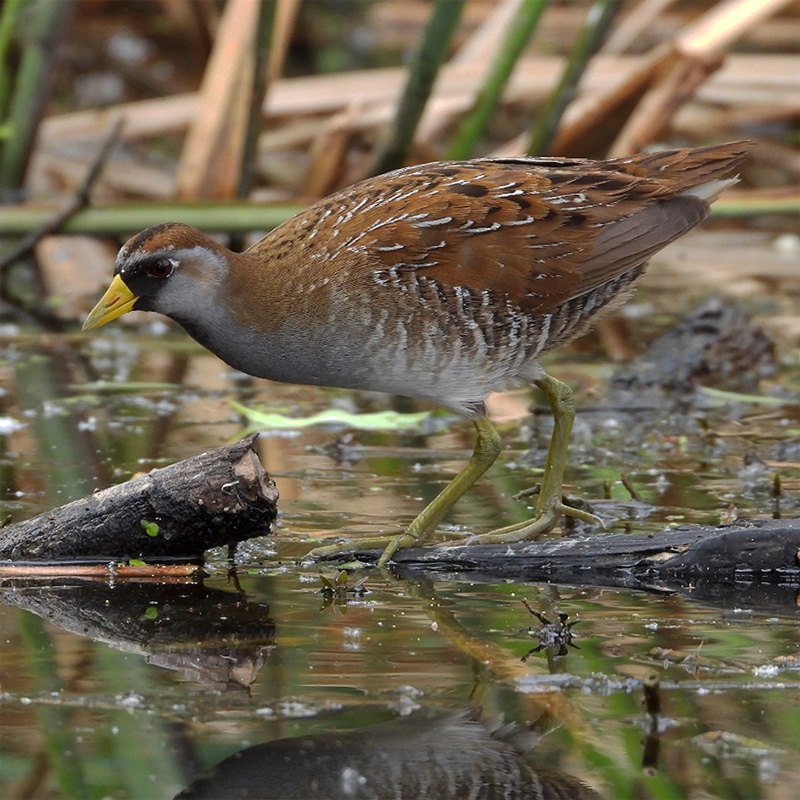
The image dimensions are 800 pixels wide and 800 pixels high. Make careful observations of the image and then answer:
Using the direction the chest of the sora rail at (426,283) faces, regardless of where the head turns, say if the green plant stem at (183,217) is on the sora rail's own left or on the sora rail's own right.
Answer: on the sora rail's own right

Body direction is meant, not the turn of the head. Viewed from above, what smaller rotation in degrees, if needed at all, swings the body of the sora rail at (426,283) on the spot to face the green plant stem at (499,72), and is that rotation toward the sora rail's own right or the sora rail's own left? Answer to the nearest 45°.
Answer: approximately 90° to the sora rail's own right

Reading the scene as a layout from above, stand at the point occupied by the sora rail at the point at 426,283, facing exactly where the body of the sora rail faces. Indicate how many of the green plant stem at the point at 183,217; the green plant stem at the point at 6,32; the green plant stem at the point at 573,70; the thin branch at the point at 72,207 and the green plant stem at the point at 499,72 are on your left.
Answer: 0

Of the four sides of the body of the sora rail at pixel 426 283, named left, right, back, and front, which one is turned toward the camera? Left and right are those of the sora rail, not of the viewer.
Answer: left

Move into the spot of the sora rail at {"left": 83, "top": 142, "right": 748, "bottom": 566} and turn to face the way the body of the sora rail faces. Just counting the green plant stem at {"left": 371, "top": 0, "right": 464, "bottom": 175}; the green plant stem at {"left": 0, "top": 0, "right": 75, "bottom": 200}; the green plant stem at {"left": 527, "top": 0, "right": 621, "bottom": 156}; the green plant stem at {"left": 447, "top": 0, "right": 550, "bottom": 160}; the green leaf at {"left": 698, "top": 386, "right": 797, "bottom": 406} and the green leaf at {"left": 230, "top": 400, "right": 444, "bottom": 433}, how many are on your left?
0

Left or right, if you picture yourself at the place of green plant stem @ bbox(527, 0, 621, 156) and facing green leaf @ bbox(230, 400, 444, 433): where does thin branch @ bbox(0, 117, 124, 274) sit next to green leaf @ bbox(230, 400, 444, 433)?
right

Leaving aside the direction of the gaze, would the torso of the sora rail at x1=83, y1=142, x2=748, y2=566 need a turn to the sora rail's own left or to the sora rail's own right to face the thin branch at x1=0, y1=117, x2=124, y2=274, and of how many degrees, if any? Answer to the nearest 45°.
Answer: approximately 45° to the sora rail's own right

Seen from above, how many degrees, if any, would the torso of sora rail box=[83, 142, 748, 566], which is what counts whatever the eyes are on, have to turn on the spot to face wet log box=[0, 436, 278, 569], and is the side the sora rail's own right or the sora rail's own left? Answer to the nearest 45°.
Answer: approximately 45° to the sora rail's own left

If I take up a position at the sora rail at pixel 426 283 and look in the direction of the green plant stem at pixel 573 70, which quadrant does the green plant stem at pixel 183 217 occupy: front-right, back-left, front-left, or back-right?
front-left

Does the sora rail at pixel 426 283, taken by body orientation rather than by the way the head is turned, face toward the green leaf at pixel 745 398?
no

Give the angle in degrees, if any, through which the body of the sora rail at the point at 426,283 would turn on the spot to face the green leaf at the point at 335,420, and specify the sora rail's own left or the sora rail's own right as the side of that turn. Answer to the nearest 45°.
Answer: approximately 90° to the sora rail's own right

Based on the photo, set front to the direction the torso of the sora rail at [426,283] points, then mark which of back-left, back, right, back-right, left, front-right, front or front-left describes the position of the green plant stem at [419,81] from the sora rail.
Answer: right

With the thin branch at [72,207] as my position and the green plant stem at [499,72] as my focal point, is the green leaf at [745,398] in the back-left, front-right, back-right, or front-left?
front-right
